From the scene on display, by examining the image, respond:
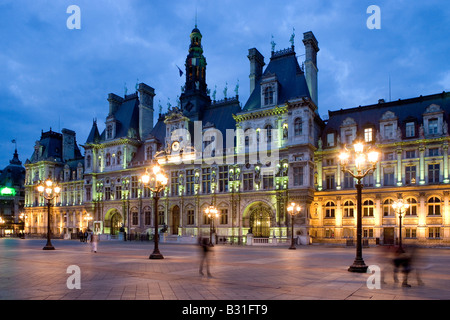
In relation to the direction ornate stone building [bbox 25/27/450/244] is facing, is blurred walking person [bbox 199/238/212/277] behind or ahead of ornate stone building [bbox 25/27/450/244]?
ahead

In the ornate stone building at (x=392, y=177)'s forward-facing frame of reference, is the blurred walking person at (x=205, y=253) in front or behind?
in front

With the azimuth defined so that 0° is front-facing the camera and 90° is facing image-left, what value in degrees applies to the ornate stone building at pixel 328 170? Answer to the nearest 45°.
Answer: approximately 45°
